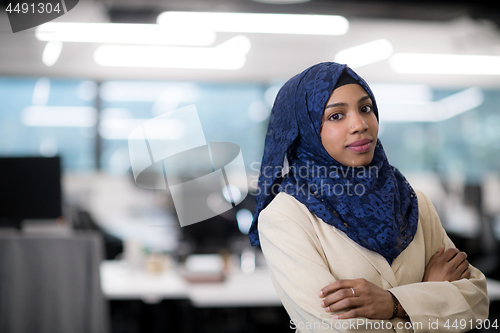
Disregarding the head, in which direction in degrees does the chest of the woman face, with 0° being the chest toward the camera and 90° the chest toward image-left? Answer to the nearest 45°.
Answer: approximately 315°

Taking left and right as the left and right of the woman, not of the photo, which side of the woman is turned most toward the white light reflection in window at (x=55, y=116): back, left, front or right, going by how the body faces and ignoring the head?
back

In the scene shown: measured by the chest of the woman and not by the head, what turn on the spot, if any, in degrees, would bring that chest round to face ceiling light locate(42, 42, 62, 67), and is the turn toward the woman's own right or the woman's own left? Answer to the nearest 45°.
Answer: approximately 180°

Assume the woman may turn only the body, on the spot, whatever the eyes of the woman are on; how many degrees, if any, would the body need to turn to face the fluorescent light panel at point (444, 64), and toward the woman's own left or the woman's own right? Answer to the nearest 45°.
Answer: approximately 135° to the woman's own left

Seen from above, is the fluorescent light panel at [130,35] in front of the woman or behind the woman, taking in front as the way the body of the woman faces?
behind

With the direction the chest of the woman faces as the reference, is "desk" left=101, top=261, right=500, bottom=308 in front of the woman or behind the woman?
behind

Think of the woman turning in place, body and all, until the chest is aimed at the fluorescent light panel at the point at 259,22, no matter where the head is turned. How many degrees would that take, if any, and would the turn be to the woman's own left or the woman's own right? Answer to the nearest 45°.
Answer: approximately 135° to the woman's own left

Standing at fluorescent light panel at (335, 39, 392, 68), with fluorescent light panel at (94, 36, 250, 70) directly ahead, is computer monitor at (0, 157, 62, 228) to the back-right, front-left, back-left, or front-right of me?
front-left

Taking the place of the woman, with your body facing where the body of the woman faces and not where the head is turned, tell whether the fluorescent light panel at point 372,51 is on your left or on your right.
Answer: on your left
